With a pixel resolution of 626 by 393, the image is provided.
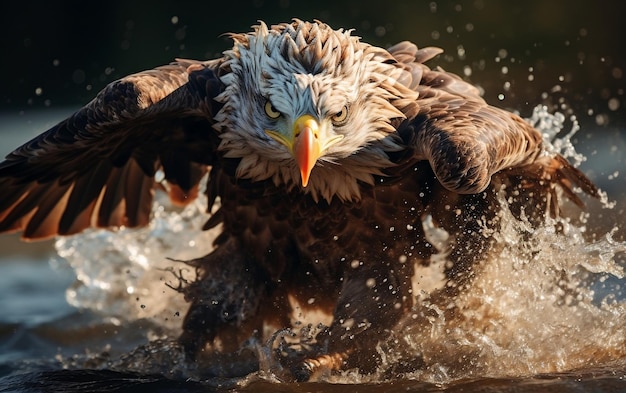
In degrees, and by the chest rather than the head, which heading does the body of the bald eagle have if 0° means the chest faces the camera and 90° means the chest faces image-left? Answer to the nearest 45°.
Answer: approximately 0°

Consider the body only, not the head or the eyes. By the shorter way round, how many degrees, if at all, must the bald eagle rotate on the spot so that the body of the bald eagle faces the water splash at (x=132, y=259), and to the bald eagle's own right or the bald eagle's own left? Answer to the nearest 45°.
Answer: approximately 135° to the bald eagle's own right
